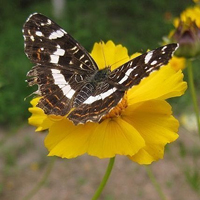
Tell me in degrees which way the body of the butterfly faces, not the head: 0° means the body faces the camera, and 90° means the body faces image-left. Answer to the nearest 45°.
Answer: approximately 225°
